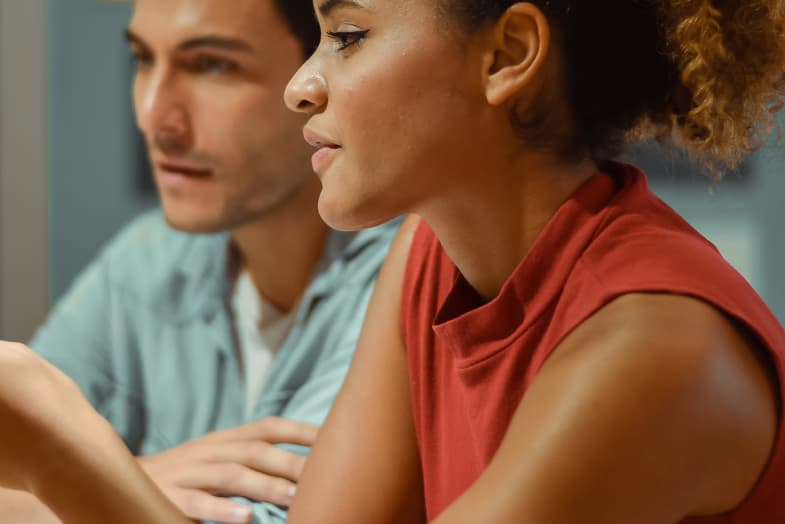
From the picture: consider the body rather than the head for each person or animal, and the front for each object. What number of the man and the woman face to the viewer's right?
0

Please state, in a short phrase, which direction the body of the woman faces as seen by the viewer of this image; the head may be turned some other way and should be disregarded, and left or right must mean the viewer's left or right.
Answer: facing the viewer and to the left of the viewer

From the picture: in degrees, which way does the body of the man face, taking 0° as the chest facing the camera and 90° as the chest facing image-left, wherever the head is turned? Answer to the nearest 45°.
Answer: approximately 45°

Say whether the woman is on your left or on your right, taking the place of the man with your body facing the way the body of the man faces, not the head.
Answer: on your left

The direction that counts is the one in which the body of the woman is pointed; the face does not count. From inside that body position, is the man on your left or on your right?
on your right

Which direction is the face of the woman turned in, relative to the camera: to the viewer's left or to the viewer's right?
to the viewer's left
